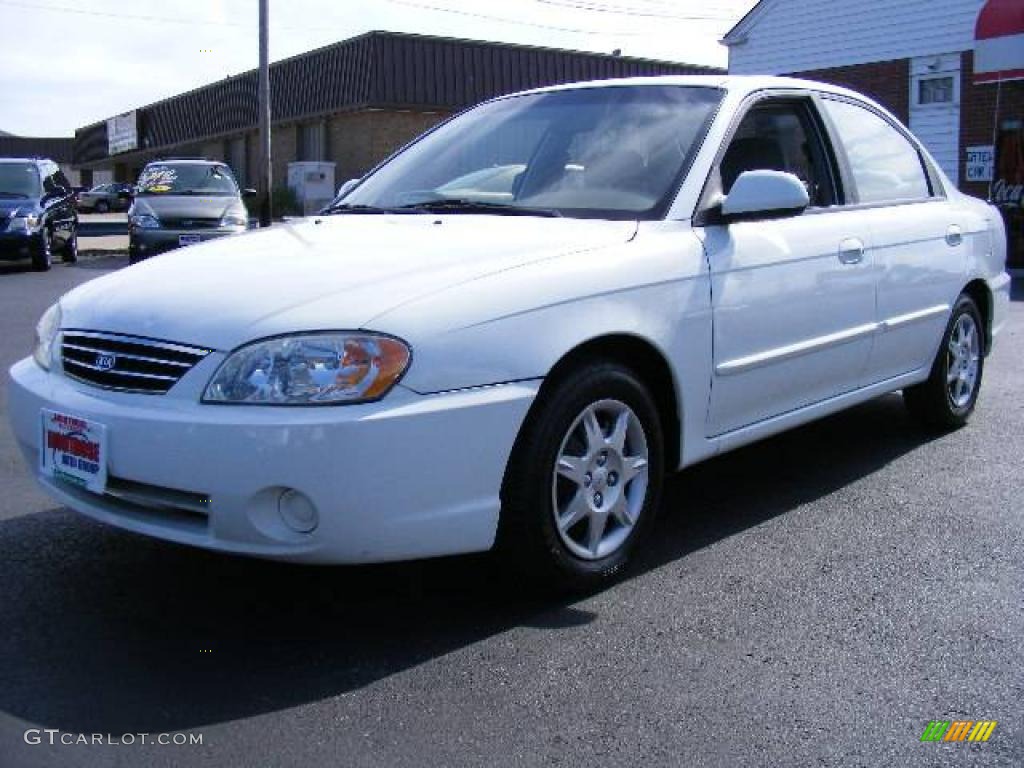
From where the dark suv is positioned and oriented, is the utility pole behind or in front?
behind

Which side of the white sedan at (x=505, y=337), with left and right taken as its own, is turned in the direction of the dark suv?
right

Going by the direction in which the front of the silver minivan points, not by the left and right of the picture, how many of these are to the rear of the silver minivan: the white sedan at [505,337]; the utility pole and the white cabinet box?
2

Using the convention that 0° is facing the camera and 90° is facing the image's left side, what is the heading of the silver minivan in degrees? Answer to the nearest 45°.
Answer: approximately 0°

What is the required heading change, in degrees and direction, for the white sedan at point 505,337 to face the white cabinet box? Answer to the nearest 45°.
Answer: approximately 135° to its right

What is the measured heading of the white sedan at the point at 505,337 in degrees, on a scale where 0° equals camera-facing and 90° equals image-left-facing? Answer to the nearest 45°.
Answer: approximately 45°

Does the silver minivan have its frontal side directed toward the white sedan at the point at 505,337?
yes

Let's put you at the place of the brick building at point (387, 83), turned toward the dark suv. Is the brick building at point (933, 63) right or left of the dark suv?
left

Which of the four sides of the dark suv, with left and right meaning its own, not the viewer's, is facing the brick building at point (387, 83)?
back
